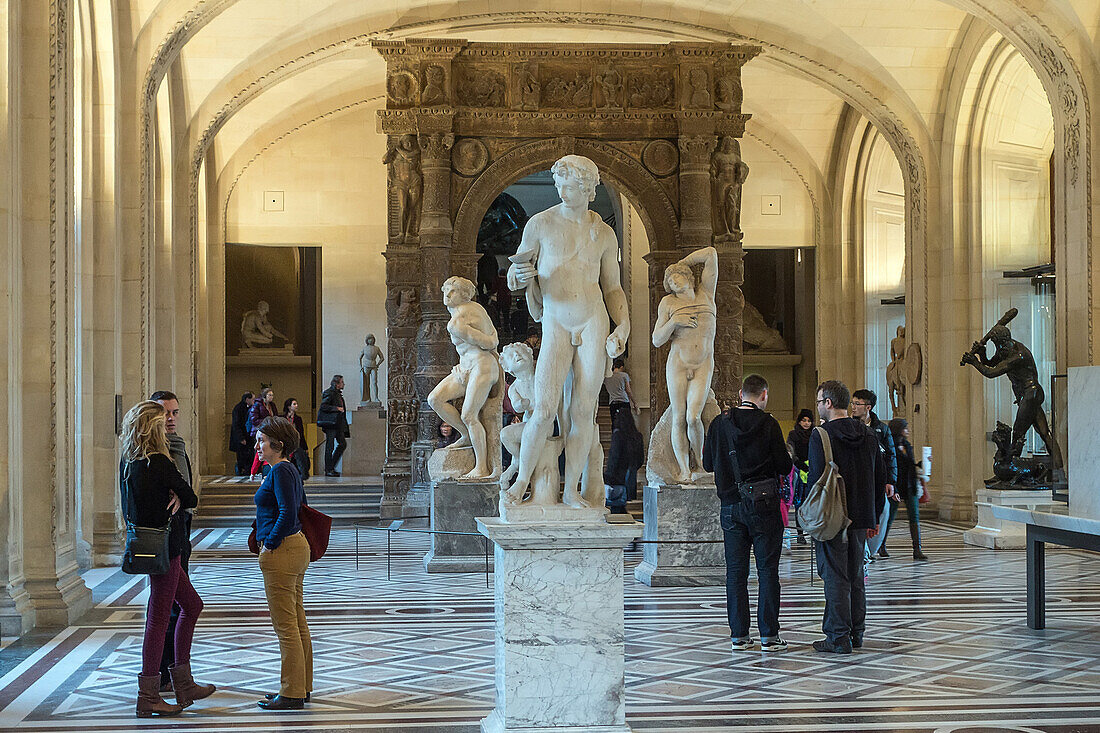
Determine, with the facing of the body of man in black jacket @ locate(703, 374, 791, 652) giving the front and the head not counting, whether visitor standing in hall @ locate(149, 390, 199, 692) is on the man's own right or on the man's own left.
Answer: on the man's own left

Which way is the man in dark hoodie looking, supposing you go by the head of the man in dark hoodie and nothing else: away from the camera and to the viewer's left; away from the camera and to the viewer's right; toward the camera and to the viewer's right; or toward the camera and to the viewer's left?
away from the camera and to the viewer's left

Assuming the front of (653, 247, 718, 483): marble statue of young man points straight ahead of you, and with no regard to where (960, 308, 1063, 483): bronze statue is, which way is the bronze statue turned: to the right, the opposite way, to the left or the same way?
to the right

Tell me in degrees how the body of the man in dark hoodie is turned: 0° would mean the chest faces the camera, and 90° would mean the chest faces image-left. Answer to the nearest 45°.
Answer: approximately 135°

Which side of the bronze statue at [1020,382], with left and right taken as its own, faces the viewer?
left

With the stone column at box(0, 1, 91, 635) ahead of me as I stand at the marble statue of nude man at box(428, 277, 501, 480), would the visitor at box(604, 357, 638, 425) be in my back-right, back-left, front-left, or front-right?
back-right

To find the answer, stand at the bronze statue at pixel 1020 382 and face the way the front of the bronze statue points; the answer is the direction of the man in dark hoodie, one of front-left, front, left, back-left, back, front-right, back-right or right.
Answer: left

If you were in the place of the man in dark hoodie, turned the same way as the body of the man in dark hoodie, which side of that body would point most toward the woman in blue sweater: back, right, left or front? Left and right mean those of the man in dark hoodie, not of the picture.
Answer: left

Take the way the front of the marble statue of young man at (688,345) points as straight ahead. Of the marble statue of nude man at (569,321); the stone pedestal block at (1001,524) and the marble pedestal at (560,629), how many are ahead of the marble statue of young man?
2

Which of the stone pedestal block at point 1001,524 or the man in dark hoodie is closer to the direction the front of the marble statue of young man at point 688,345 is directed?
the man in dark hoodie

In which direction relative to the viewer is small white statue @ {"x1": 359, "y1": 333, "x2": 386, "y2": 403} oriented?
toward the camera

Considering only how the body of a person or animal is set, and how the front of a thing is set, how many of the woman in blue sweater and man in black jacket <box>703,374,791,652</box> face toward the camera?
0

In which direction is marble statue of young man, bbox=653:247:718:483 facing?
toward the camera

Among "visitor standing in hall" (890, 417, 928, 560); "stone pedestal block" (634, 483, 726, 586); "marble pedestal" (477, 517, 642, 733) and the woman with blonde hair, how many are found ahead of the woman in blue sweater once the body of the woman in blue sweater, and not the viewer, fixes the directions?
1

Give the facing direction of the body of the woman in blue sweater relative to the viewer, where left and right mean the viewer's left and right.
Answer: facing to the left of the viewer

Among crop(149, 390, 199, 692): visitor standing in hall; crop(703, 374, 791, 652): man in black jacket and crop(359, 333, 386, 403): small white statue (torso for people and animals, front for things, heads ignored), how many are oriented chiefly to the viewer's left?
0

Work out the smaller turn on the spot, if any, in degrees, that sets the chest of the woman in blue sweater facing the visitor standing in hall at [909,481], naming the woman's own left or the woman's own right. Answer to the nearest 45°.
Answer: approximately 135° to the woman's own right
